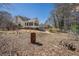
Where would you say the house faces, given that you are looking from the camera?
facing the viewer and to the right of the viewer
